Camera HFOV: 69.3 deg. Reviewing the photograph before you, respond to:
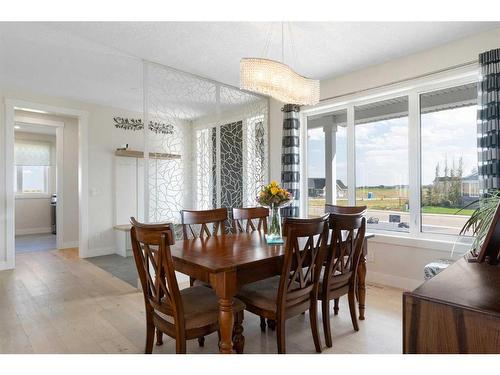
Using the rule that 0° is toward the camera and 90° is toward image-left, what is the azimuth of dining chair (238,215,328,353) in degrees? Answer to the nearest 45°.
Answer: approximately 135°

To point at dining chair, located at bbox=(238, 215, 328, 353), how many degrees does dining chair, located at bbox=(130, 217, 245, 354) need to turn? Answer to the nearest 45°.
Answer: approximately 45° to its right

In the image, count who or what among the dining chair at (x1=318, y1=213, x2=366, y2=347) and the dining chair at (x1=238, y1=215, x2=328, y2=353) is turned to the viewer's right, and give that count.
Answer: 0

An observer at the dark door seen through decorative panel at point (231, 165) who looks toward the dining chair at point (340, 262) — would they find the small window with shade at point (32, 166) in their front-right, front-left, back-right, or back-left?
back-right

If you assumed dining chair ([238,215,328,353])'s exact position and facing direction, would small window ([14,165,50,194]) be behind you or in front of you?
in front

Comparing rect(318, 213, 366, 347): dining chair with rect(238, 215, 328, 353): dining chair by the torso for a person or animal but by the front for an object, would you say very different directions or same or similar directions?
same or similar directions

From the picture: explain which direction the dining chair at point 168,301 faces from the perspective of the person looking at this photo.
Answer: facing away from the viewer and to the right of the viewer

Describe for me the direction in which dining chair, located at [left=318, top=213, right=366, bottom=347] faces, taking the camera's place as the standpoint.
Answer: facing away from the viewer and to the left of the viewer

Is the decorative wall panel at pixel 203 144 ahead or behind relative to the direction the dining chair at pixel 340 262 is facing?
ahead

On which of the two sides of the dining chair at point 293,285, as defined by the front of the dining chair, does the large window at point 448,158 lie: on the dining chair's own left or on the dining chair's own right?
on the dining chair's own right

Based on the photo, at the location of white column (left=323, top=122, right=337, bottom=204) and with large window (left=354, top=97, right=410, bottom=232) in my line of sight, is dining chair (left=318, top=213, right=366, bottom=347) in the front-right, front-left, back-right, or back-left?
front-right

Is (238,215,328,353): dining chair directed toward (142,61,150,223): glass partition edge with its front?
yes

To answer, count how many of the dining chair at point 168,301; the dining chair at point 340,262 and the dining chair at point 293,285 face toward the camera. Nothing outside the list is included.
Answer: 0

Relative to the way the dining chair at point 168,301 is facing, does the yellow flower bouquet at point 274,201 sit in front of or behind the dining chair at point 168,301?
in front
